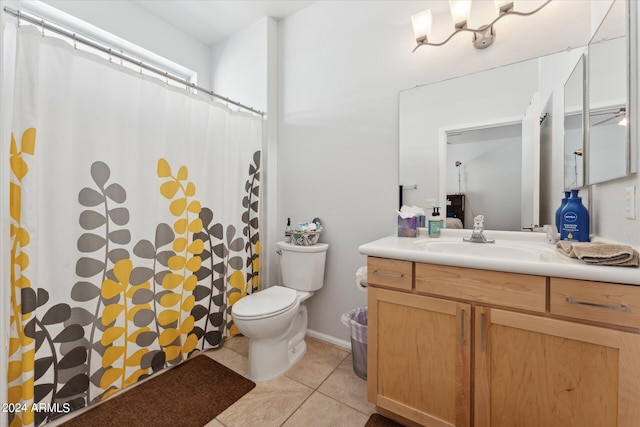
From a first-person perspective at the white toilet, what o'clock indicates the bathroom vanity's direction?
The bathroom vanity is roughly at 9 o'clock from the white toilet.

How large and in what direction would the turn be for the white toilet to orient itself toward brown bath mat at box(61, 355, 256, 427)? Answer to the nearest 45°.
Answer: approximately 45° to its right

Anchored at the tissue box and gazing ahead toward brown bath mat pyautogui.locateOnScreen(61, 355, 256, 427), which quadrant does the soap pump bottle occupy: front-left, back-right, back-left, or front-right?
back-left

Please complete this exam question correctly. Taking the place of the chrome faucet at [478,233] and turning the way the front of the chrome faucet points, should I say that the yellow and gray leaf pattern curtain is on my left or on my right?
on my right

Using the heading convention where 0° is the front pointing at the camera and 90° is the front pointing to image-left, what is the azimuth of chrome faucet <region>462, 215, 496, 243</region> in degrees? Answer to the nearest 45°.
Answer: approximately 0°

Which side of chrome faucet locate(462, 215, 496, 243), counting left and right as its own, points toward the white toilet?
right

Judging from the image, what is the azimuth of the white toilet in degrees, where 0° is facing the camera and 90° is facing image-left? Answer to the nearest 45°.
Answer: approximately 45°

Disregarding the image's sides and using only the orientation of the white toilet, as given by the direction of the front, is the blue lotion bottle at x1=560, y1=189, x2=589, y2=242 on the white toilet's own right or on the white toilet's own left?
on the white toilet's own left
